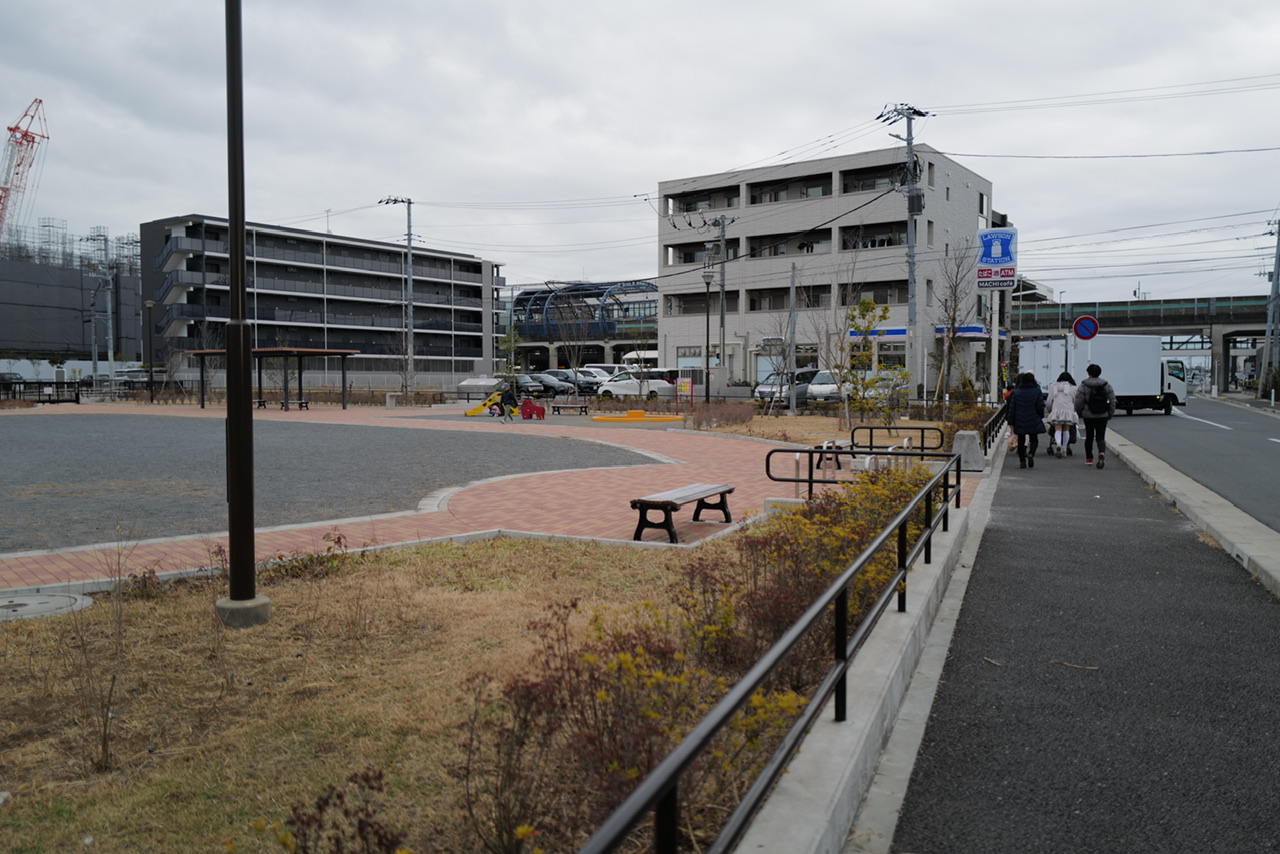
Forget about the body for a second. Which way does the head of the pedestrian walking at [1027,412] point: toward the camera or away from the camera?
away from the camera

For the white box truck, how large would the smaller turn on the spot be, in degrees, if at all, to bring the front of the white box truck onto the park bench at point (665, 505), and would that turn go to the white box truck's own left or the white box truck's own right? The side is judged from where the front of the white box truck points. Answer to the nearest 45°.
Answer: approximately 90° to the white box truck's own right

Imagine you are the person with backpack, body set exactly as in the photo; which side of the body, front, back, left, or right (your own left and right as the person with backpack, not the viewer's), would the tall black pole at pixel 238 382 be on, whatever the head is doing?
back

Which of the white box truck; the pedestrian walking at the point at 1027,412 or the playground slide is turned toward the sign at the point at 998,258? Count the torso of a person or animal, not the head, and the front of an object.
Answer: the pedestrian walking

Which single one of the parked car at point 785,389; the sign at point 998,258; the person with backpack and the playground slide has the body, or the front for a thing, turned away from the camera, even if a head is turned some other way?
the person with backpack

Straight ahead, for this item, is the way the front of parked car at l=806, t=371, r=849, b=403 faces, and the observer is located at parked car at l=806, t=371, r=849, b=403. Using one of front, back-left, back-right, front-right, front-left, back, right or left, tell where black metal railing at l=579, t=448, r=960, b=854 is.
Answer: front

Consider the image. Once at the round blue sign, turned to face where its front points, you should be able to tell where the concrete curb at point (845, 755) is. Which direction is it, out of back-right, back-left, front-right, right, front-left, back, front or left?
front

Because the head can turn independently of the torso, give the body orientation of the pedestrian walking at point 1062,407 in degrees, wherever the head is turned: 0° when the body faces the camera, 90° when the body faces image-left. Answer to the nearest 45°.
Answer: approximately 180°

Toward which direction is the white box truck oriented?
to the viewer's right

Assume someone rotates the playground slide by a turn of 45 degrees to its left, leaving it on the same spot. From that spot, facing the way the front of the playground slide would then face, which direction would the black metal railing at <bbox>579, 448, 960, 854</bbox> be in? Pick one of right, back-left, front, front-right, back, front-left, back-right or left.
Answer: front-left

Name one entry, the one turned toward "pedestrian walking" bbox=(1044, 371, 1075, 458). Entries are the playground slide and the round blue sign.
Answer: the round blue sign

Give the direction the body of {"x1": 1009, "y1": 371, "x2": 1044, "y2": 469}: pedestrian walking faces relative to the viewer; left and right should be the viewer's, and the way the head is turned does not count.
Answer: facing away from the viewer

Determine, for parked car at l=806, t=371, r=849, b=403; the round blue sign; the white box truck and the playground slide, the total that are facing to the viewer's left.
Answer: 1
